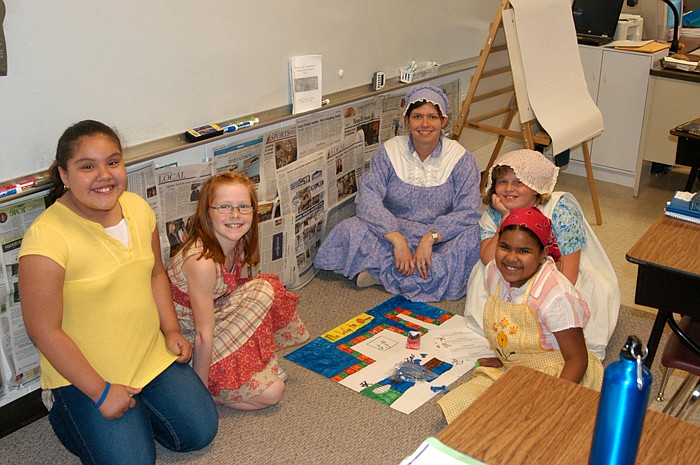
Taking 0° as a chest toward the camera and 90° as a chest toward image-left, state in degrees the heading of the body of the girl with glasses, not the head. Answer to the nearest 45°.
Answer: approximately 315°

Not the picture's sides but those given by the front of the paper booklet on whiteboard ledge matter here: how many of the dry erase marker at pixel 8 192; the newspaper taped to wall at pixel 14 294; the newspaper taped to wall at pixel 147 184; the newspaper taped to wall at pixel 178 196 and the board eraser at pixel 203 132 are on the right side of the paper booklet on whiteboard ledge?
5

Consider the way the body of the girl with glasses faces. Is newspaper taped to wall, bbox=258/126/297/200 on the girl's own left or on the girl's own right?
on the girl's own left

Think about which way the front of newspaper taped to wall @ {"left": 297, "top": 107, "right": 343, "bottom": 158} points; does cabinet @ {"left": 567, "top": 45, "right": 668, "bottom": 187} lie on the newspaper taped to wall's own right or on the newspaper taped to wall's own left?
on the newspaper taped to wall's own left

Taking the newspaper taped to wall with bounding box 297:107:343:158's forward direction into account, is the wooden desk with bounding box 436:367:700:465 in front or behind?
in front

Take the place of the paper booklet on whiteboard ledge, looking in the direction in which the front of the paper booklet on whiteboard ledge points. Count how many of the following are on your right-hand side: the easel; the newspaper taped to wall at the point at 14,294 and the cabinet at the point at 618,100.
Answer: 1

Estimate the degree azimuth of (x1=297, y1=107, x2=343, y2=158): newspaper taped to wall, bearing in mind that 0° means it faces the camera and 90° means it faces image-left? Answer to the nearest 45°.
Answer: approximately 315°

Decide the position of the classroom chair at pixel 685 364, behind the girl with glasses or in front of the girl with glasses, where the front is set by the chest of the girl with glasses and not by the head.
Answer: in front

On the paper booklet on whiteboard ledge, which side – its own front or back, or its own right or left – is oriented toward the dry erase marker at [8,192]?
right

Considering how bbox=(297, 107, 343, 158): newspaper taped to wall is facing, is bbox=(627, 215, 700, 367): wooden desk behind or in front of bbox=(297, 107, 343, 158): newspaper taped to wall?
in front

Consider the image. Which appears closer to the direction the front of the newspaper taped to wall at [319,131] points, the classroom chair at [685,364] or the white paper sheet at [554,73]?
the classroom chair
